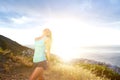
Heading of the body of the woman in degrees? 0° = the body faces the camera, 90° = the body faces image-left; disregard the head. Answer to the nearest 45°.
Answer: approximately 45°
